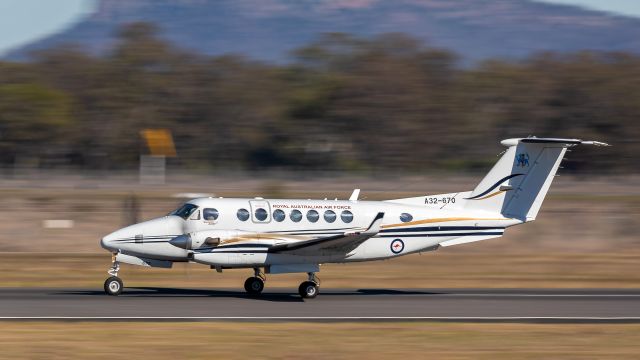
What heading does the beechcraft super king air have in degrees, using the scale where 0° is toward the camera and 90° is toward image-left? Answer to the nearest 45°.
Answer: approximately 90°
